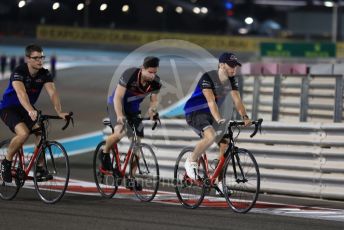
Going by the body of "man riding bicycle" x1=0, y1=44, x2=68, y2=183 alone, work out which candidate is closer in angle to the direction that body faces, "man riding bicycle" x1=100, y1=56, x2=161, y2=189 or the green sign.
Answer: the man riding bicycle

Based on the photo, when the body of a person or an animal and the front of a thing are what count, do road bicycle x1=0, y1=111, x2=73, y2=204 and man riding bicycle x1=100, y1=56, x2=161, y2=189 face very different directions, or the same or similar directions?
same or similar directions

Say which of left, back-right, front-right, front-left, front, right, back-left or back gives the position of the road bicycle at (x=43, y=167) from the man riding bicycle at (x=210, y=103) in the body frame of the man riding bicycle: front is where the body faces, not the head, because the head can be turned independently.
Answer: back-right

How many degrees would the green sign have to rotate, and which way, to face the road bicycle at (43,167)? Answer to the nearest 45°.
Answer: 0° — it already faces it

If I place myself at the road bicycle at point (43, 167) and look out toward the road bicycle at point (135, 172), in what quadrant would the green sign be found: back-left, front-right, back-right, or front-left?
front-left

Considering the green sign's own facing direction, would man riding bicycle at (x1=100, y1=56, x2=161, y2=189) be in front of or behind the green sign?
in front

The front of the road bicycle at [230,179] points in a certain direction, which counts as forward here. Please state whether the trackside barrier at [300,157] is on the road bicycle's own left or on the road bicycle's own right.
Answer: on the road bicycle's own left

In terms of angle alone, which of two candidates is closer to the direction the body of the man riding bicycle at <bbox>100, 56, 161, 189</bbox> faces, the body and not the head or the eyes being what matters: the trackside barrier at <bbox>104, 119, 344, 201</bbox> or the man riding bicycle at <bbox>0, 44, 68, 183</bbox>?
the trackside barrier

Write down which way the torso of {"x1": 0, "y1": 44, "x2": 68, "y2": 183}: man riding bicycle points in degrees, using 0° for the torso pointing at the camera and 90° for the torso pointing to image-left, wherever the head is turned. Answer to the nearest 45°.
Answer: approximately 315°

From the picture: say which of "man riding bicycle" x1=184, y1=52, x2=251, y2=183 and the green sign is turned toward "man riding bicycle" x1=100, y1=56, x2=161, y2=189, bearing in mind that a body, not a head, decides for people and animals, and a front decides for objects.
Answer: the green sign

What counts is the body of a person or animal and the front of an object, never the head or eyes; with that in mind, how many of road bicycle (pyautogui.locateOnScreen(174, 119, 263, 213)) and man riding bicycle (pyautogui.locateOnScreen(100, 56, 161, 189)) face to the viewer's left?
0

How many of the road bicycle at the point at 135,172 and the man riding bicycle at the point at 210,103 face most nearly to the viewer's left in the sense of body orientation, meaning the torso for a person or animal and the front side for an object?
0

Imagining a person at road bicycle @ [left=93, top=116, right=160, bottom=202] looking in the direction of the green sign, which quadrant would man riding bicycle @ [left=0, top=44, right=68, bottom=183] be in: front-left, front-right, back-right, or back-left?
back-left

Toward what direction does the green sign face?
toward the camera

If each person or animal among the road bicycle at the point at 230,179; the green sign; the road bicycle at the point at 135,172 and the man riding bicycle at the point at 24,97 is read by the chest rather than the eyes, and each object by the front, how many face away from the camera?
0

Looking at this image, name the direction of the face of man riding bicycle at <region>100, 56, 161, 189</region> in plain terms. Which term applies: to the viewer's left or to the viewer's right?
to the viewer's right
